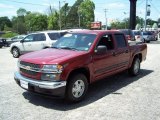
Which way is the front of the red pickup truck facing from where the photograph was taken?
facing the viewer and to the left of the viewer

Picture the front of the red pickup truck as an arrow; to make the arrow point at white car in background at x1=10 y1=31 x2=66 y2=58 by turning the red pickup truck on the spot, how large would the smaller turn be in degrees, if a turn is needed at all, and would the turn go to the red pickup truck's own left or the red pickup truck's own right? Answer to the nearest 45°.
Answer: approximately 135° to the red pickup truck's own right

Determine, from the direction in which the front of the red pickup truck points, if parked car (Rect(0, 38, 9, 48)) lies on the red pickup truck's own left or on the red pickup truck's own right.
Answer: on the red pickup truck's own right
